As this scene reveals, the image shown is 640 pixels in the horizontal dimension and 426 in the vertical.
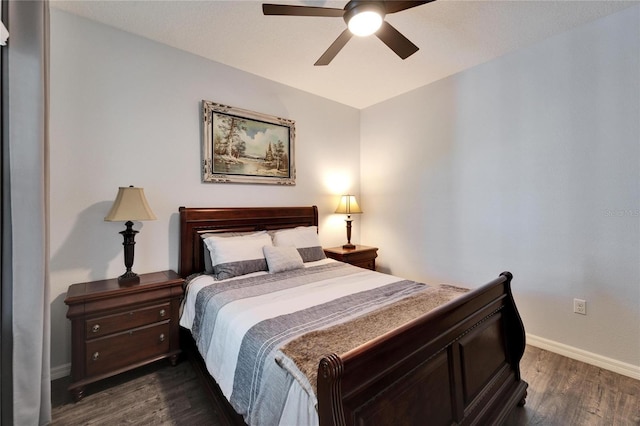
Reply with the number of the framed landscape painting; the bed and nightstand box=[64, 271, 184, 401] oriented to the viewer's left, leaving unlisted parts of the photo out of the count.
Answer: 0

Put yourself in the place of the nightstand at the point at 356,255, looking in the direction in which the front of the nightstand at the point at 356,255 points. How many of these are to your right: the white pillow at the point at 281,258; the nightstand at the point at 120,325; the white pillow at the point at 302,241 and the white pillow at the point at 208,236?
4

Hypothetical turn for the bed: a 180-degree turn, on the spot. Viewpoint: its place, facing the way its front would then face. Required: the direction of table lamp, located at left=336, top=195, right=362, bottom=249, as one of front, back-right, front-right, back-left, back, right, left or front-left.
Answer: front-right

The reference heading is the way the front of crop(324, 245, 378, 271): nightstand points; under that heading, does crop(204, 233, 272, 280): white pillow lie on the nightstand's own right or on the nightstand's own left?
on the nightstand's own right

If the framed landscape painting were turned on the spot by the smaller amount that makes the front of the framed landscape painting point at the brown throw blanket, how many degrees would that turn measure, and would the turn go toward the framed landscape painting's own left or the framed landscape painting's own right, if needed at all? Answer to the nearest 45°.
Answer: approximately 45° to the framed landscape painting's own right

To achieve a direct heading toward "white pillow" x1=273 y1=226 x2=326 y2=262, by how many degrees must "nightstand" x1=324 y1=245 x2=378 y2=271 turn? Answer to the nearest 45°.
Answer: approximately 90° to its right

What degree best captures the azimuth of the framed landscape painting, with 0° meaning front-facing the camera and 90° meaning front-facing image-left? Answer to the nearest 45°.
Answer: approximately 315°

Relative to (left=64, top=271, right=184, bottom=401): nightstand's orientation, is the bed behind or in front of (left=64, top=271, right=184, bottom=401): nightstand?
in front

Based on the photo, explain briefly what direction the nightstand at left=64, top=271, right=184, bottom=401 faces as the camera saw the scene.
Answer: facing the viewer and to the right of the viewer

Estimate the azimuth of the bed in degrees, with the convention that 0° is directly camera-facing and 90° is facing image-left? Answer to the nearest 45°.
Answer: approximately 315°

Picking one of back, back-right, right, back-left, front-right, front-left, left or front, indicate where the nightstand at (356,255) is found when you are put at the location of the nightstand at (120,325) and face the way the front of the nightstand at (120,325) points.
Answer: front-left

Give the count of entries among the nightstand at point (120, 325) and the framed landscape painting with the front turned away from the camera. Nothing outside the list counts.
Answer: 0
